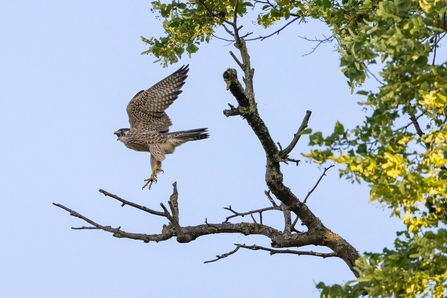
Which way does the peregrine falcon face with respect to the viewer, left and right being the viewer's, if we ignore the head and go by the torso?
facing to the left of the viewer

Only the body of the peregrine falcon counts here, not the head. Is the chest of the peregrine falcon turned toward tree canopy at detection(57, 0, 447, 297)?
no

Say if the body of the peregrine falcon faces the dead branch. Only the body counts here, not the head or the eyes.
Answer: no
